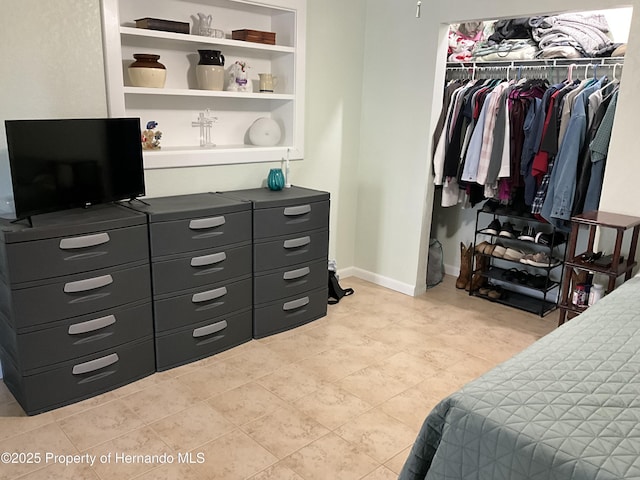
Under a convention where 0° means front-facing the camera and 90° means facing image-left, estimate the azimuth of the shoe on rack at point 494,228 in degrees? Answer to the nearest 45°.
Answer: approximately 45°

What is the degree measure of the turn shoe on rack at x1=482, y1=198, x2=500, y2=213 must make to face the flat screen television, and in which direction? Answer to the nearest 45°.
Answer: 0° — it already faces it

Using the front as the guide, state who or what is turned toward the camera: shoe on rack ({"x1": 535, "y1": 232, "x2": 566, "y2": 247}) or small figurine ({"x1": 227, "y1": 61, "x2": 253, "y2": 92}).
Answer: the small figurine

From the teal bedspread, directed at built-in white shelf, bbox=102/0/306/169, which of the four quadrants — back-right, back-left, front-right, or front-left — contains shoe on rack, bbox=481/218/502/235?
front-right

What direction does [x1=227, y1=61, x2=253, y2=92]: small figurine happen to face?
toward the camera

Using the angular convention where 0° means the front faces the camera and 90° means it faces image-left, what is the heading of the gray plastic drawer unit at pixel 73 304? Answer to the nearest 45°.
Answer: approximately 315°

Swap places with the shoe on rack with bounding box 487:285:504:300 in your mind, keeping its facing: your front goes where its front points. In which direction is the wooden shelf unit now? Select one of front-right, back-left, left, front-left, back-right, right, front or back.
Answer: left

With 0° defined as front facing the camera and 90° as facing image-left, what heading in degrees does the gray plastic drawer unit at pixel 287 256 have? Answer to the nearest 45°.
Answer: approximately 315°
